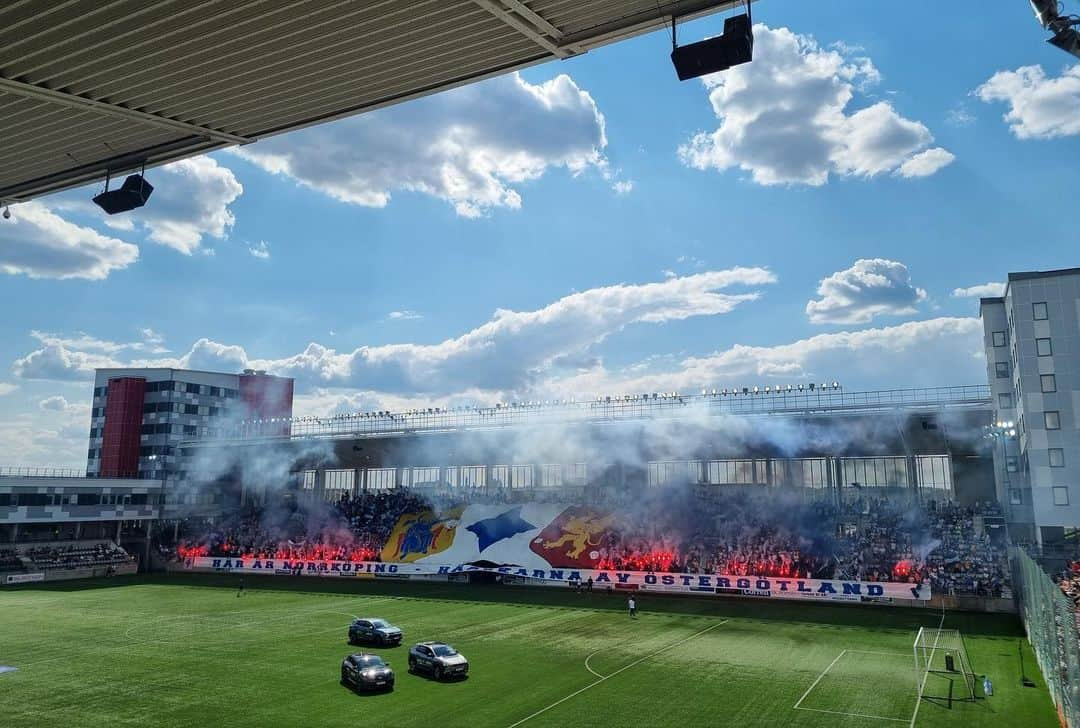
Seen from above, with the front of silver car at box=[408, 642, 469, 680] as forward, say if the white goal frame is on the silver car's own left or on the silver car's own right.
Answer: on the silver car's own left

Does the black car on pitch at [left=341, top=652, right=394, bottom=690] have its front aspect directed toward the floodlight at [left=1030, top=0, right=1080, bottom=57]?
yes

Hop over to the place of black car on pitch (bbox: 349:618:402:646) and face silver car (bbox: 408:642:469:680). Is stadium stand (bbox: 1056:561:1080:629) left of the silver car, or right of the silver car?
left

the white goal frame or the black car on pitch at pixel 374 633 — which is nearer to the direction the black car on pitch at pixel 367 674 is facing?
the white goal frame

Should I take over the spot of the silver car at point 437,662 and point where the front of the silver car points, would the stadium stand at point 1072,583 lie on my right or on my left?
on my left

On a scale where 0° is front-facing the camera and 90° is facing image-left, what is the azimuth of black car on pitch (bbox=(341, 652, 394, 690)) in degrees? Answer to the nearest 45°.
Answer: approximately 315°

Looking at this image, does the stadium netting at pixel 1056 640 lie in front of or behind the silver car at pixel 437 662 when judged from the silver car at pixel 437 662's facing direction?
in front

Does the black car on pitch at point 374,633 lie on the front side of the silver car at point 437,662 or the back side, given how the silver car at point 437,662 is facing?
on the back side

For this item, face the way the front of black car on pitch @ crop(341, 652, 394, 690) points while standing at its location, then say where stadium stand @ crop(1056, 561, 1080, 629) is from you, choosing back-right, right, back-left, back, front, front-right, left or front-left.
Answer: front-left

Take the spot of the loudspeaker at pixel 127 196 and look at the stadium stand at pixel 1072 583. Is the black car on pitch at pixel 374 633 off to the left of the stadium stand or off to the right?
left

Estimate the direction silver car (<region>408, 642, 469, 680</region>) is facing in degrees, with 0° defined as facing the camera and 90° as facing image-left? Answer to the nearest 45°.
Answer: approximately 315°

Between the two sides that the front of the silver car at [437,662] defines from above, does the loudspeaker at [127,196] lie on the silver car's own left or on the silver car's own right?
on the silver car's own right
